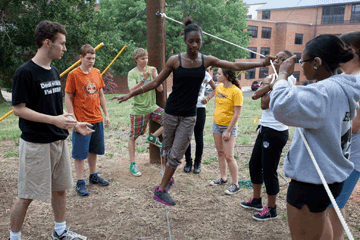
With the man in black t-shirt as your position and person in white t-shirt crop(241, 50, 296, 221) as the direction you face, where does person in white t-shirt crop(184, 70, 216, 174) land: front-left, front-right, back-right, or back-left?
front-left

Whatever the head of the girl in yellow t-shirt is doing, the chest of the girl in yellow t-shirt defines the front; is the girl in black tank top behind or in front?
in front

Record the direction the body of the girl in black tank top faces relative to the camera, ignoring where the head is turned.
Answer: toward the camera

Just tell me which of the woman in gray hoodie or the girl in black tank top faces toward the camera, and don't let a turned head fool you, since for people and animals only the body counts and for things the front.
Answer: the girl in black tank top

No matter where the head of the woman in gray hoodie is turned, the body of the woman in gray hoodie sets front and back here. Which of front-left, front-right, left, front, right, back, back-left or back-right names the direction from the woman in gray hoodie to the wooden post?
front-right

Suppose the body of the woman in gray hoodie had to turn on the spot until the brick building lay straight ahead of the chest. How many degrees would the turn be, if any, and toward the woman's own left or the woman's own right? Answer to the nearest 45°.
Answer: approximately 90° to the woman's own right

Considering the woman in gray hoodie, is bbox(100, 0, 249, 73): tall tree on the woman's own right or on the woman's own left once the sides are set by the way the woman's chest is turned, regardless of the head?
on the woman's own right

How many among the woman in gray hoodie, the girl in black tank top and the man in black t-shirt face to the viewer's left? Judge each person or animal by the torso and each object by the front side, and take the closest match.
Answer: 1

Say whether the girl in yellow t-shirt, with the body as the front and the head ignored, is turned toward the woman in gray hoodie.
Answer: no

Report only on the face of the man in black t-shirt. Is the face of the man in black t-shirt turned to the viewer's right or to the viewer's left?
to the viewer's right

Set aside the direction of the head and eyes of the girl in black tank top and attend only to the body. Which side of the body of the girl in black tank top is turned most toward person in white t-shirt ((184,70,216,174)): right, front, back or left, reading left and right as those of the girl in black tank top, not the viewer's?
back

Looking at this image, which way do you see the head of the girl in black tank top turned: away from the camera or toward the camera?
toward the camera

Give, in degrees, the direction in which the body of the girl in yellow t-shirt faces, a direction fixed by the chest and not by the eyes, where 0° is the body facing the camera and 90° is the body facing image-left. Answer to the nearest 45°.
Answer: approximately 45°

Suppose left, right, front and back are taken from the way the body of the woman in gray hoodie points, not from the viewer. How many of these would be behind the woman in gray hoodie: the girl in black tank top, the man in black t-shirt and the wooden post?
0

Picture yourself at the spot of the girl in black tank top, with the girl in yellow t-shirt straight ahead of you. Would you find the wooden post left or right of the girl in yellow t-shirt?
left

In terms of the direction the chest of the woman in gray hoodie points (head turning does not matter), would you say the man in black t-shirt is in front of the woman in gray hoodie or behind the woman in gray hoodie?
in front
